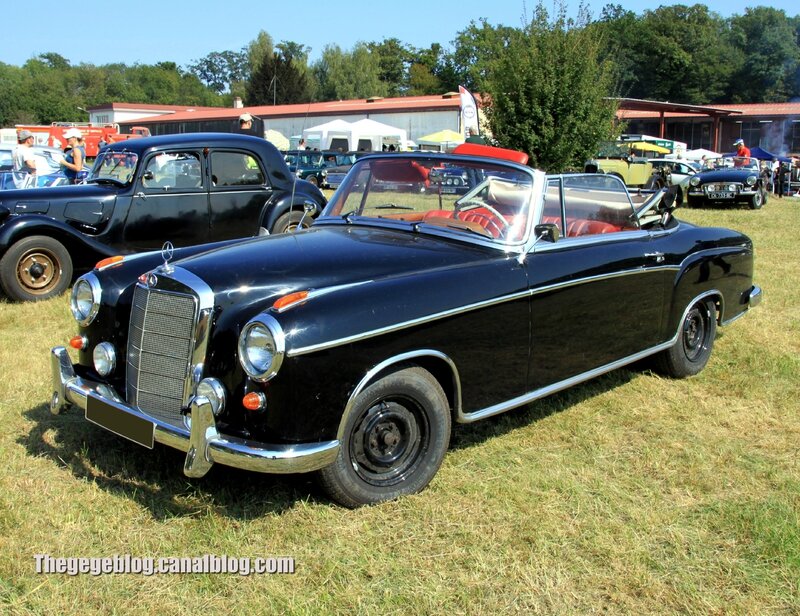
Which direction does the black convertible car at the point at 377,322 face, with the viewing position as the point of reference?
facing the viewer and to the left of the viewer

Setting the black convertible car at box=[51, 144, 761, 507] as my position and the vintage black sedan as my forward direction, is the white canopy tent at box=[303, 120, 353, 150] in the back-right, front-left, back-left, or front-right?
front-right

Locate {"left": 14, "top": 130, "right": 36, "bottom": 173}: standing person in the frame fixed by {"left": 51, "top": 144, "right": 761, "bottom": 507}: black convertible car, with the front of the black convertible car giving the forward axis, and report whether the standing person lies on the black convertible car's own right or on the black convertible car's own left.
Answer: on the black convertible car's own right

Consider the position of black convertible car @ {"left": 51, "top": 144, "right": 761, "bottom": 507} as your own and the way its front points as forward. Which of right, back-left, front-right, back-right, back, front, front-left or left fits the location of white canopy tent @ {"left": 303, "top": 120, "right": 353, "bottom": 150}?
back-right

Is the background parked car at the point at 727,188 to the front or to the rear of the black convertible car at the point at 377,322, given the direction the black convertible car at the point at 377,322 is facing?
to the rear

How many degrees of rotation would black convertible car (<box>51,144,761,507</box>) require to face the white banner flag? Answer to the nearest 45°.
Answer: approximately 135° to its right

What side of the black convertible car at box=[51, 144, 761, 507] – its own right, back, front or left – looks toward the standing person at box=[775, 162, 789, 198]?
back
